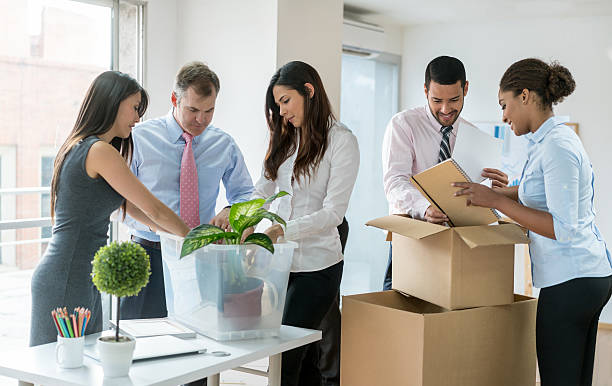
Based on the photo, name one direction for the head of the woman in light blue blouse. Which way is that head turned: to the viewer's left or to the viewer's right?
to the viewer's left

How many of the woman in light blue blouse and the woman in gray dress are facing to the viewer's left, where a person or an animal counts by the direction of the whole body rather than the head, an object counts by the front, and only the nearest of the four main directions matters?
1

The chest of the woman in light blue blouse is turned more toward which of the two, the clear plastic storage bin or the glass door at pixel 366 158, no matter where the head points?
the clear plastic storage bin

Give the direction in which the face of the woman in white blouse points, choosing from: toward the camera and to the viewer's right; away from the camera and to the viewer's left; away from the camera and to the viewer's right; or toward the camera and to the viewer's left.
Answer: toward the camera and to the viewer's left

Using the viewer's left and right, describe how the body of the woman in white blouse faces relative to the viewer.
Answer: facing the viewer and to the left of the viewer

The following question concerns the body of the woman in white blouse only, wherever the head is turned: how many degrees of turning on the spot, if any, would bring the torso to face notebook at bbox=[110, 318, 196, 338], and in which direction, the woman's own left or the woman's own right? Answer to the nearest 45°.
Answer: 0° — they already face it

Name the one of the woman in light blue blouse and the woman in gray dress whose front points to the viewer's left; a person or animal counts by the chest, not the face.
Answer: the woman in light blue blouse

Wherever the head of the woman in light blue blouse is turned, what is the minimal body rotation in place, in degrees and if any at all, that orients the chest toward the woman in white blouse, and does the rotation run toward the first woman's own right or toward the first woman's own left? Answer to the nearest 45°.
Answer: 0° — they already face them

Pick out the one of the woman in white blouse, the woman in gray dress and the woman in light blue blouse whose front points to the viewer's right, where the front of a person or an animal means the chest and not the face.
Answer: the woman in gray dress

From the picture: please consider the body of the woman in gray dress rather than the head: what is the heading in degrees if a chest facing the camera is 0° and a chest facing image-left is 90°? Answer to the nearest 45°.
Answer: approximately 270°

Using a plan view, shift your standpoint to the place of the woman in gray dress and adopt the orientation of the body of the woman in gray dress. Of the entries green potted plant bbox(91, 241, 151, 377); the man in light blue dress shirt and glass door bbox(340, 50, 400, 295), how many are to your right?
1

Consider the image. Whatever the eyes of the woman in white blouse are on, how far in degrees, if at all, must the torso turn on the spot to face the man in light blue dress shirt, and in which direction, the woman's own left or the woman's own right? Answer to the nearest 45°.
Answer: approximately 90° to the woman's own right

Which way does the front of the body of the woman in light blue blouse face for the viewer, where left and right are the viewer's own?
facing to the left of the viewer

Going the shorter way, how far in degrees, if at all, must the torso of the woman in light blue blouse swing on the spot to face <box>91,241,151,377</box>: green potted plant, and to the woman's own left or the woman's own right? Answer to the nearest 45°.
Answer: approximately 45° to the woman's own left

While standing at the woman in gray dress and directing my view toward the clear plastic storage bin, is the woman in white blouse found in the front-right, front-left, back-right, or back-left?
front-left

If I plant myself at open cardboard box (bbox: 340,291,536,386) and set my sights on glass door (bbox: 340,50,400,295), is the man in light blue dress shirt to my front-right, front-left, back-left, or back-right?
front-left
